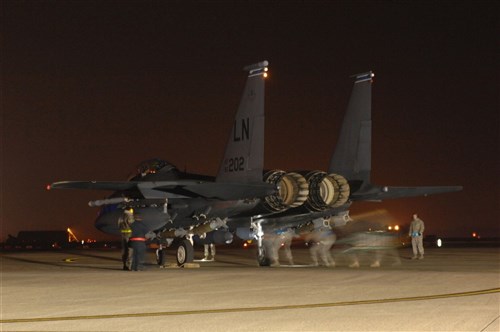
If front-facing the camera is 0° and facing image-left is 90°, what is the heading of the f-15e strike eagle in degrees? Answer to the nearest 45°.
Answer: approximately 135°

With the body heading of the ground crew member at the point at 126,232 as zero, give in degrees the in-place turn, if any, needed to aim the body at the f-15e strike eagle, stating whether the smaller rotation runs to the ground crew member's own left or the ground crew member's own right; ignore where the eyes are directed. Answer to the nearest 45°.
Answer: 0° — they already face it

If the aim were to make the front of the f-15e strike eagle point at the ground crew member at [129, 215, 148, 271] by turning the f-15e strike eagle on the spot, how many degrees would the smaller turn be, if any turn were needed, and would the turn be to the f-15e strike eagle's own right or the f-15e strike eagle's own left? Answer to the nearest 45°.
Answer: approximately 90° to the f-15e strike eagle's own left

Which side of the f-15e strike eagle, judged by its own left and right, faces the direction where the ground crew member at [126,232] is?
left

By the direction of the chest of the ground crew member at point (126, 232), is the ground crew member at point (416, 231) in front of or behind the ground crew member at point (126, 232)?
in front

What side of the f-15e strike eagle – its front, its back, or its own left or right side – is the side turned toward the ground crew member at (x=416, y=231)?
right
